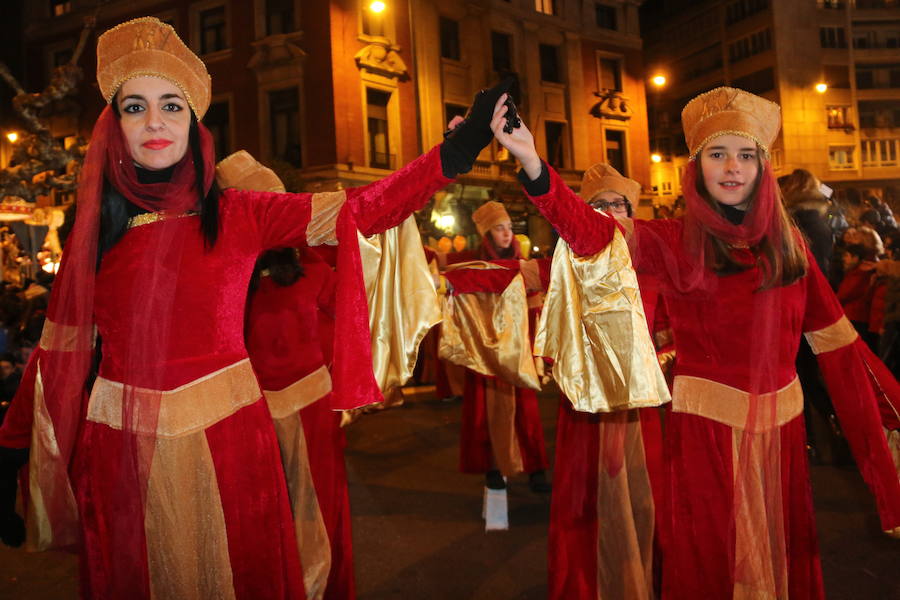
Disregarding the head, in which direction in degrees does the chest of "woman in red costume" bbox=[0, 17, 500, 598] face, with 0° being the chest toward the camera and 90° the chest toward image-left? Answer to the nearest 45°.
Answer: approximately 0°

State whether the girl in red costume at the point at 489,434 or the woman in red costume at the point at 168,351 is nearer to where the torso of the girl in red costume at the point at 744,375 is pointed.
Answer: the woman in red costume

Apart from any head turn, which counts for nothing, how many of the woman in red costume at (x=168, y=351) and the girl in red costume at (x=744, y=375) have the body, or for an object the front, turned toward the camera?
2

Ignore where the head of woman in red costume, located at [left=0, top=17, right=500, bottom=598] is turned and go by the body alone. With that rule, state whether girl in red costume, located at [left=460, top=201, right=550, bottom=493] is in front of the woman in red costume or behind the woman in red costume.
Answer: behind

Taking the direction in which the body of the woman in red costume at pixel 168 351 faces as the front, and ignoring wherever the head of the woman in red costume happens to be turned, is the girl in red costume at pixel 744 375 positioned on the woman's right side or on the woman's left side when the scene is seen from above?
on the woman's left side

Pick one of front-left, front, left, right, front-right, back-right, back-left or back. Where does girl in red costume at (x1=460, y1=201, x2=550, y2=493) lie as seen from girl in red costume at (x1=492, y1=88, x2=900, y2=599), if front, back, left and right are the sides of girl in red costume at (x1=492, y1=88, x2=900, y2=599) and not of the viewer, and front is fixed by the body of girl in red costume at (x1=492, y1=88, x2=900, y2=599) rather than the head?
back-right

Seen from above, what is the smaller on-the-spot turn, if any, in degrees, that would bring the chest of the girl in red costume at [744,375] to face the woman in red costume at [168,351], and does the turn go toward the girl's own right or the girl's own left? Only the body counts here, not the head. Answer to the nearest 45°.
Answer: approximately 45° to the girl's own right
